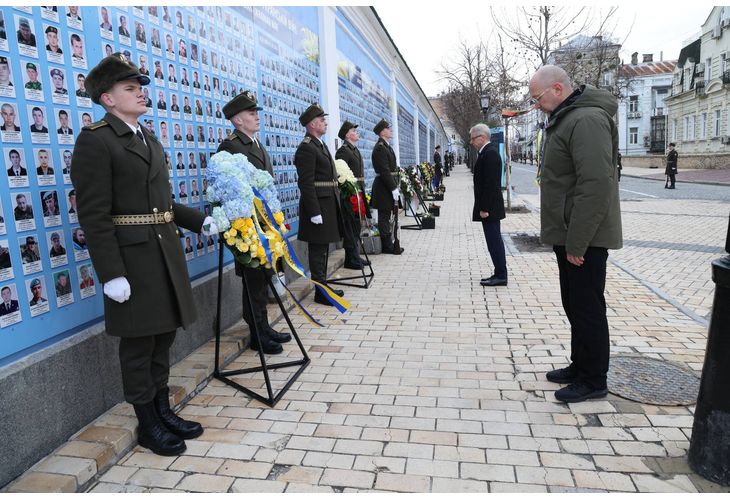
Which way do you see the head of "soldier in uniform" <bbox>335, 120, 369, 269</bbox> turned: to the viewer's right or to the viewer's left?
to the viewer's right

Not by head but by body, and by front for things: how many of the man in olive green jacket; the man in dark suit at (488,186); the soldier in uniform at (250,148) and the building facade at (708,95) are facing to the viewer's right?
1

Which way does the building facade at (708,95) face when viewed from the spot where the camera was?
facing the viewer and to the left of the viewer

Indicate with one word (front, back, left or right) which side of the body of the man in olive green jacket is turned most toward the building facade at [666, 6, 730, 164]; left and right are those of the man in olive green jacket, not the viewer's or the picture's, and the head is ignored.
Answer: right

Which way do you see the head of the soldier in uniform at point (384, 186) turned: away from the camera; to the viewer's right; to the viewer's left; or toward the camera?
to the viewer's right

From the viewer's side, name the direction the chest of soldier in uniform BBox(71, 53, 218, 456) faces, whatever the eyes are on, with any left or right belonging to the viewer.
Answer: facing the viewer and to the right of the viewer

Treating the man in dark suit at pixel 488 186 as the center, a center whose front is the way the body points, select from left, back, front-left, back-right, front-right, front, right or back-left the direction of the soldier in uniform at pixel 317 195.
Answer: front-left

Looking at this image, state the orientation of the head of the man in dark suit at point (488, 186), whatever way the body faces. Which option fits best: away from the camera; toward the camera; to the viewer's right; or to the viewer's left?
to the viewer's left

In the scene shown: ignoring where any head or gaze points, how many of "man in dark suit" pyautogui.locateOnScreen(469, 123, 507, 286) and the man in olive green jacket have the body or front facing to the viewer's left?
2

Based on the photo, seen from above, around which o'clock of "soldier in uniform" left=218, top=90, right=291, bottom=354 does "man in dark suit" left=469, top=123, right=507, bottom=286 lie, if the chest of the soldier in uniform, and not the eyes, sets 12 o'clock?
The man in dark suit is roughly at 11 o'clock from the soldier in uniform.

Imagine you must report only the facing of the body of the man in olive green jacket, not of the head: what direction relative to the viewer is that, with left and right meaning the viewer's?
facing to the left of the viewer

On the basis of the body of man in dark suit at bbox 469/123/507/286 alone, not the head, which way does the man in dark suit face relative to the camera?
to the viewer's left

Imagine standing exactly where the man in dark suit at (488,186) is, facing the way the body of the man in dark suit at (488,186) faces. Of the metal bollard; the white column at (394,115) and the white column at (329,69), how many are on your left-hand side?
1

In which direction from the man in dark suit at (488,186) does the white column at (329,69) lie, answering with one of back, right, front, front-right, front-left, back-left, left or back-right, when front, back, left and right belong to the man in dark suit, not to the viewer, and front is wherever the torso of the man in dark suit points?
front-right

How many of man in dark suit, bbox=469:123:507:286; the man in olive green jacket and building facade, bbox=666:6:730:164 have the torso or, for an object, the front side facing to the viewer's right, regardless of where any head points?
0

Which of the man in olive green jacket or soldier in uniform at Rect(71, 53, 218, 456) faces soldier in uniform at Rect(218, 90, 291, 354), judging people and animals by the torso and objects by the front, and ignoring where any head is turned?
the man in olive green jacket

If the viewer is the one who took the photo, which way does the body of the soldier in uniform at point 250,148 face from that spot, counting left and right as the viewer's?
facing to the right of the viewer
